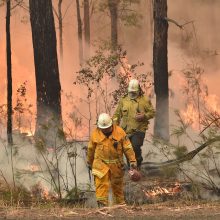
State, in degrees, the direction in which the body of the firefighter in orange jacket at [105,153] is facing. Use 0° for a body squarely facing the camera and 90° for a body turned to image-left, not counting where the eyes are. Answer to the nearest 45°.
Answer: approximately 0°

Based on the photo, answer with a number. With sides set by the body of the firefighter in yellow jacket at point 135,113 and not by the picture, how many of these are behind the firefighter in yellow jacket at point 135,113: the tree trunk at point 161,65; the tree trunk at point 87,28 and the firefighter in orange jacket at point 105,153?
2

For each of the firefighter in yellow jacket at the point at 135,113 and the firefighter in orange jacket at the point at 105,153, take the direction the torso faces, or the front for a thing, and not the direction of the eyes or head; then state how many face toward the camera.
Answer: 2

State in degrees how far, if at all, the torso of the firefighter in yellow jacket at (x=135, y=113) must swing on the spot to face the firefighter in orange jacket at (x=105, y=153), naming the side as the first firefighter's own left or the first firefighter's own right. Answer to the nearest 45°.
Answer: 0° — they already face them

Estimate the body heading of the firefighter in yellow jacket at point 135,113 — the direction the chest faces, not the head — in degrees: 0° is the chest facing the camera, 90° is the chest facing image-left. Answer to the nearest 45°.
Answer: approximately 0°

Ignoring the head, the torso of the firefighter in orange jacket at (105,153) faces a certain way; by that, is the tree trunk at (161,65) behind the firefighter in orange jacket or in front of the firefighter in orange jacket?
behind

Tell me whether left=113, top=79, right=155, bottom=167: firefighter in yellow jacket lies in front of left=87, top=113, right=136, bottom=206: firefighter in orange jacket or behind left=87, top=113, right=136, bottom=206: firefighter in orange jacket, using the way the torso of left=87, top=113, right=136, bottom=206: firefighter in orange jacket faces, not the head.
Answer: behind

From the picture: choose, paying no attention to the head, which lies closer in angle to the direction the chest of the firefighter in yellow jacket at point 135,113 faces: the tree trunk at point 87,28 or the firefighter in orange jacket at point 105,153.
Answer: the firefighter in orange jacket
